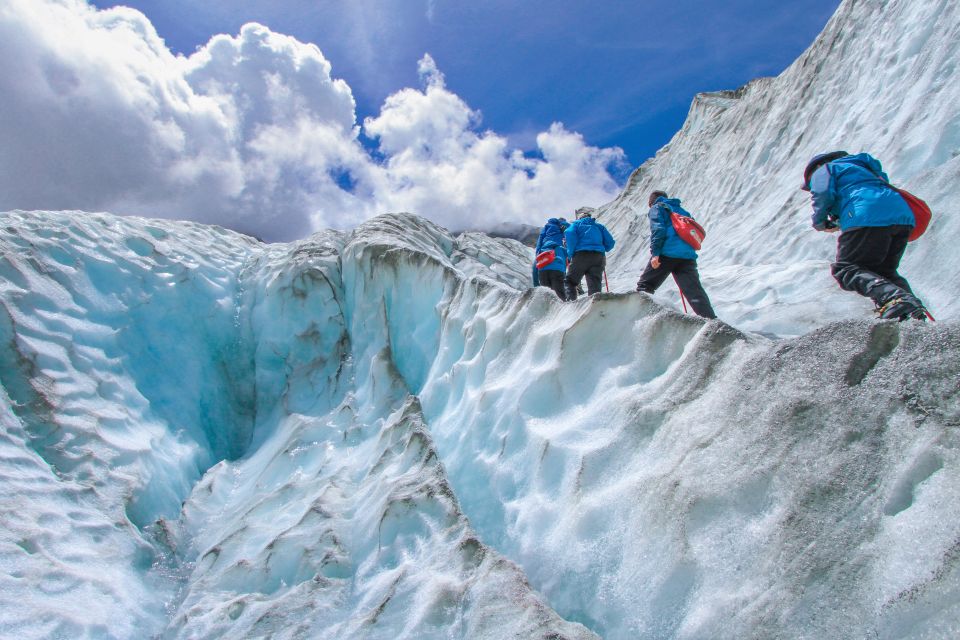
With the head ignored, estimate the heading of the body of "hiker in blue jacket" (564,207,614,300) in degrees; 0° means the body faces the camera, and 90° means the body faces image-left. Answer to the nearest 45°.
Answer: approximately 180°

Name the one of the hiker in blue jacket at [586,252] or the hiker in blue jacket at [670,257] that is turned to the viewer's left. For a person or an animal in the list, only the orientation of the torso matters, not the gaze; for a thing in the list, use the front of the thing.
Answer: the hiker in blue jacket at [670,257]

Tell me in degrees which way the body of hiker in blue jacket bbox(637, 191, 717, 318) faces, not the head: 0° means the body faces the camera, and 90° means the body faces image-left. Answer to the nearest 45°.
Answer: approximately 90°

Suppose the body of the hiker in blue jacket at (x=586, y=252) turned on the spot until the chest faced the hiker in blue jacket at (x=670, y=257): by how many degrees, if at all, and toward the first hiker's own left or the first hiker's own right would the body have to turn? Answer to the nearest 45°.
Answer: approximately 135° to the first hiker's own right

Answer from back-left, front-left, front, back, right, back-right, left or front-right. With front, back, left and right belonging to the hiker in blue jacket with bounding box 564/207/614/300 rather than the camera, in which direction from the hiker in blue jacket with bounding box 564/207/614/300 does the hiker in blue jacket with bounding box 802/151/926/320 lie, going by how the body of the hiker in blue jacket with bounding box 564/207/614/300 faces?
back-right
